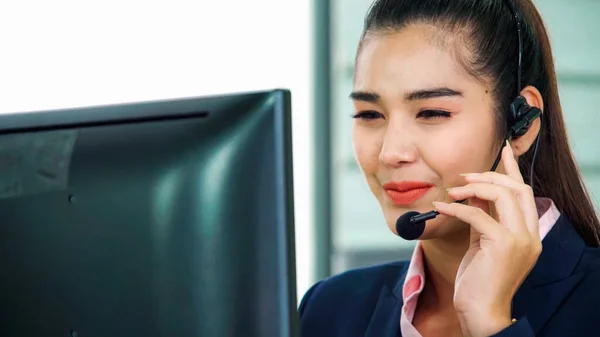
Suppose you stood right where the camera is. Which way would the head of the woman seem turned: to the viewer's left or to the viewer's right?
to the viewer's left

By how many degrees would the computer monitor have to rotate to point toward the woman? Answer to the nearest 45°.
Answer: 0° — it already faces them

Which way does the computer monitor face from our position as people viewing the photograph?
facing away from the viewer and to the right of the viewer

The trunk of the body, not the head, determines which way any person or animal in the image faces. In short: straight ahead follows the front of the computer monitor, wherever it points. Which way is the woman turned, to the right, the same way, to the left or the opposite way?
the opposite way

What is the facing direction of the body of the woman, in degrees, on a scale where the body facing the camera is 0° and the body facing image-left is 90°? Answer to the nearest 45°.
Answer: approximately 45°
